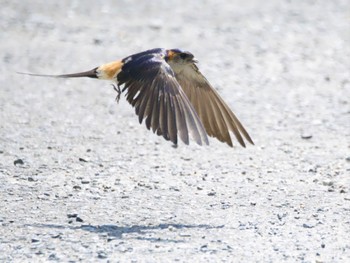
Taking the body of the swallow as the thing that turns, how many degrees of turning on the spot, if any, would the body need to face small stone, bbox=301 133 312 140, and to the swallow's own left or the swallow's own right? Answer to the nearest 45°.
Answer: approximately 45° to the swallow's own left

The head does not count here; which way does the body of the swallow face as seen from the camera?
to the viewer's right
